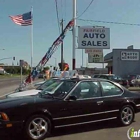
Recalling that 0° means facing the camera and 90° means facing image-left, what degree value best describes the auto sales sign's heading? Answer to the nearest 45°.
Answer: approximately 0°

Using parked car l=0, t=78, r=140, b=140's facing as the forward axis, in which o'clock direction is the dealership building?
The dealership building is roughly at 5 o'clock from the parked car.

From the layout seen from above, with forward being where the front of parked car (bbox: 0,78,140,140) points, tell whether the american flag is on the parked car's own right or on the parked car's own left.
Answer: on the parked car's own right

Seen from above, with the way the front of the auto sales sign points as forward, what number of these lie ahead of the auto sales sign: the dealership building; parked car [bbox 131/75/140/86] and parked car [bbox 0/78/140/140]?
1

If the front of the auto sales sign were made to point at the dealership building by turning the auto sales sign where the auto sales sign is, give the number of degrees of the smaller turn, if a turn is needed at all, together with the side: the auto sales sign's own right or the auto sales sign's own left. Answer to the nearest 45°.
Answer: approximately 180°

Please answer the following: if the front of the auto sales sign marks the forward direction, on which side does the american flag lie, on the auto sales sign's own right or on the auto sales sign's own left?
on the auto sales sign's own right

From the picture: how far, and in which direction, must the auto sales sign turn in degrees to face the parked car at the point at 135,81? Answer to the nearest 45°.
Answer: approximately 135° to its left

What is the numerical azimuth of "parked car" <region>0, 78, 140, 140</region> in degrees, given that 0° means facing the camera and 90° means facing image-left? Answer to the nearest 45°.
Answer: approximately 45°

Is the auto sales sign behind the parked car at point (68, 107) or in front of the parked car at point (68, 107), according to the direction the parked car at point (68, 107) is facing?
behind
